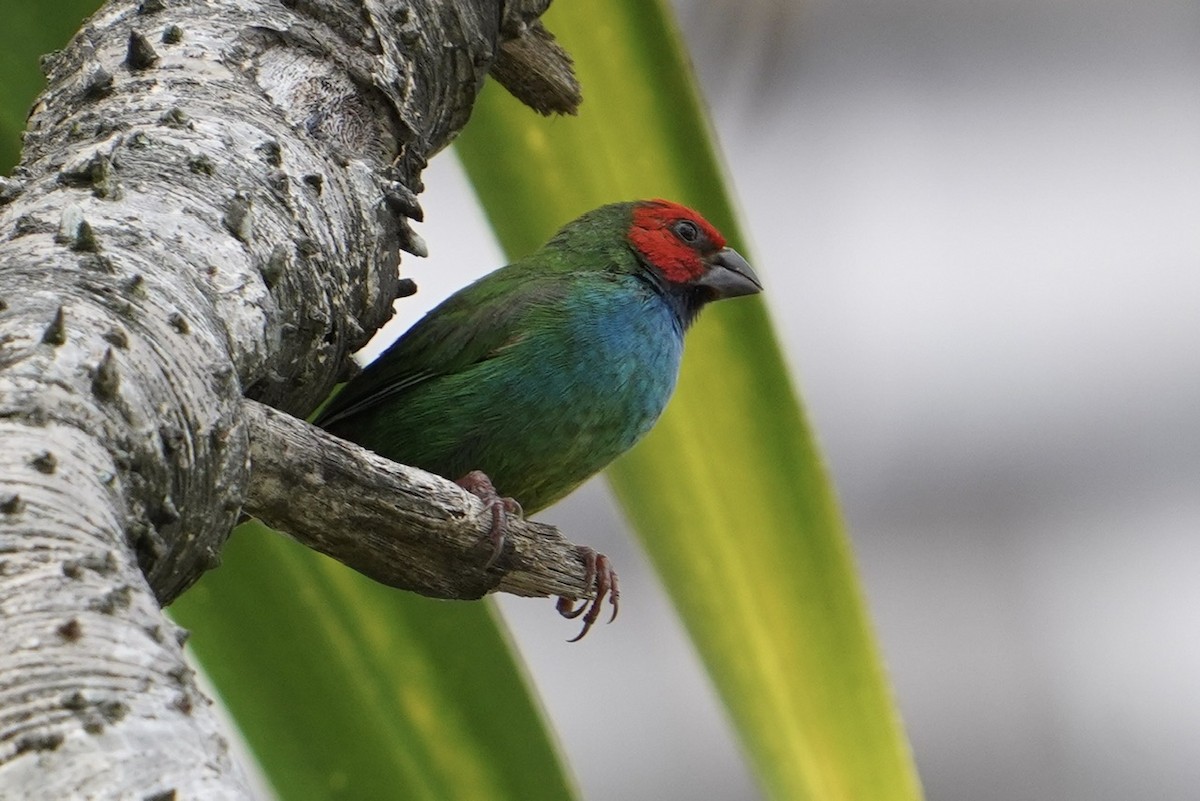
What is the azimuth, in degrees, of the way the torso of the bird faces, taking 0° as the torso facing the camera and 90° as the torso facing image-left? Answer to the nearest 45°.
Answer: approximately 270°
